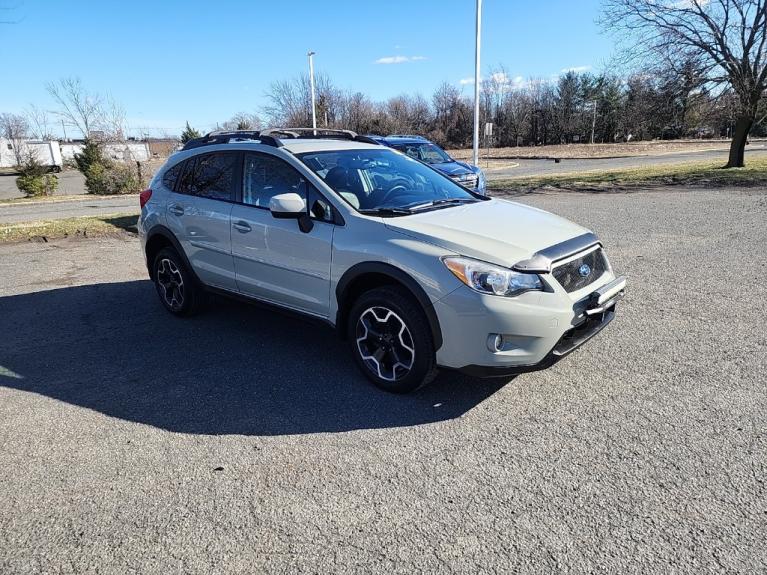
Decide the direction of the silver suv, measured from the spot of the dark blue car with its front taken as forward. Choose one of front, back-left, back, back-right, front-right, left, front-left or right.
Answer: front-right

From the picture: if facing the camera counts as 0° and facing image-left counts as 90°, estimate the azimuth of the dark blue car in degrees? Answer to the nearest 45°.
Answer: approximately 315°

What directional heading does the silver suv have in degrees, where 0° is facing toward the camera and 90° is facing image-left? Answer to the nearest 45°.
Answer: approximately 315°

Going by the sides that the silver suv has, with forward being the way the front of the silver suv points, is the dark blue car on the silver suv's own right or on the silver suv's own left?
on the silver suv's own left
